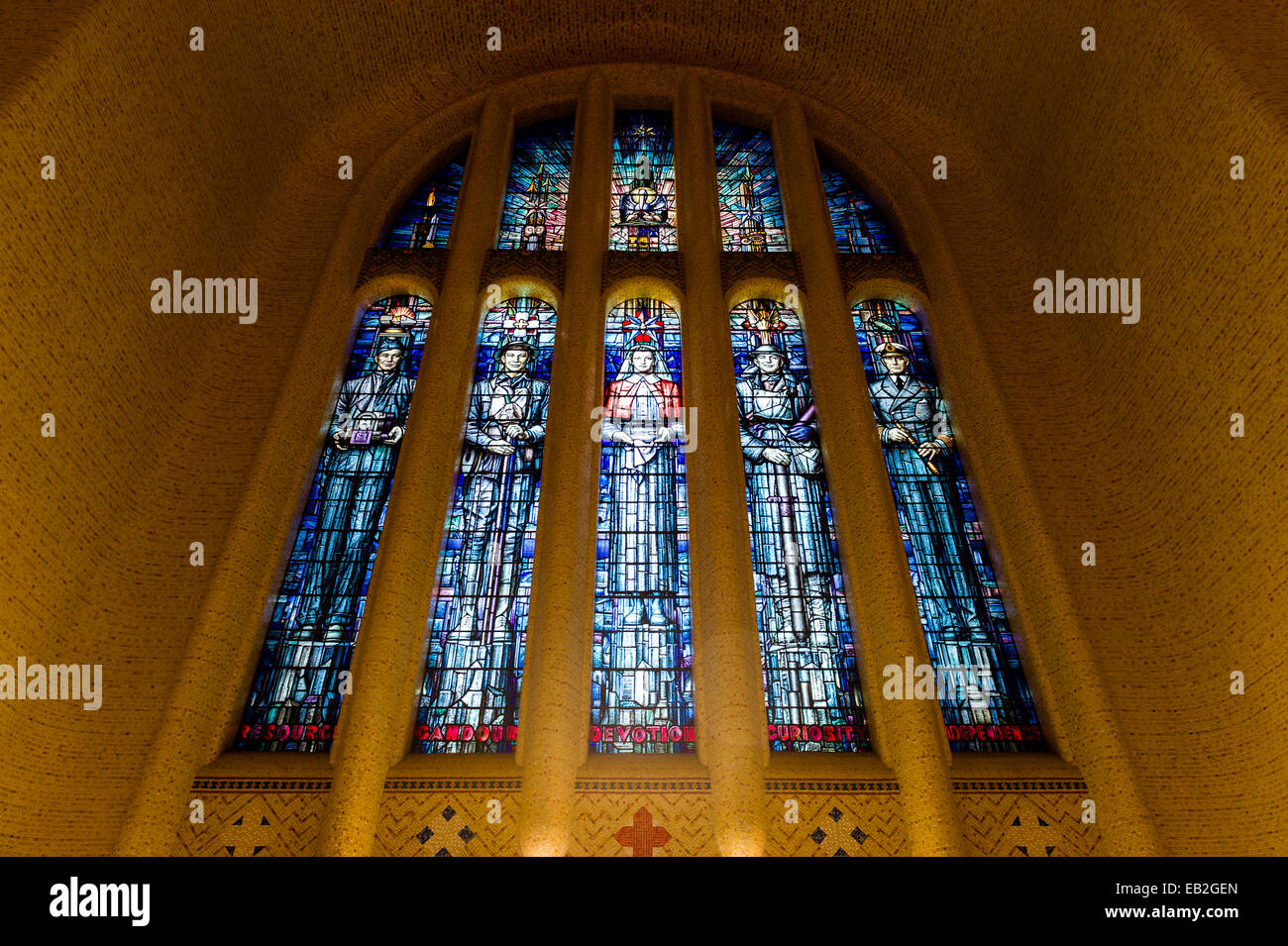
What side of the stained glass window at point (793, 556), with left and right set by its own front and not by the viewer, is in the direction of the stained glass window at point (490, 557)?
right

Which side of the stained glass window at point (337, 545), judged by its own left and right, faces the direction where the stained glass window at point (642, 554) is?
left

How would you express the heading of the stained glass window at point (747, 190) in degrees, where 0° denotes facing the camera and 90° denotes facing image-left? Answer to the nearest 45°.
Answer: approximately 0°

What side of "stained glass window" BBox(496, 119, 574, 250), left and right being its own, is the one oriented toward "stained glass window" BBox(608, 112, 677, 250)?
left

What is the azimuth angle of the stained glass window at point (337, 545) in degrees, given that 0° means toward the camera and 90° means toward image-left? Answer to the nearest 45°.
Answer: approximately 0°

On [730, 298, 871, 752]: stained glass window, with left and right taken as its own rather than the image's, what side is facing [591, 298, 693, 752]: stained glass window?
right

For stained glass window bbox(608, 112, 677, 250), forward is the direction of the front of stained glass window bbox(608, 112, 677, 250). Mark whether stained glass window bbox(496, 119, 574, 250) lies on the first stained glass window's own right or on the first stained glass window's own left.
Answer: on the first stained glass window's own right
